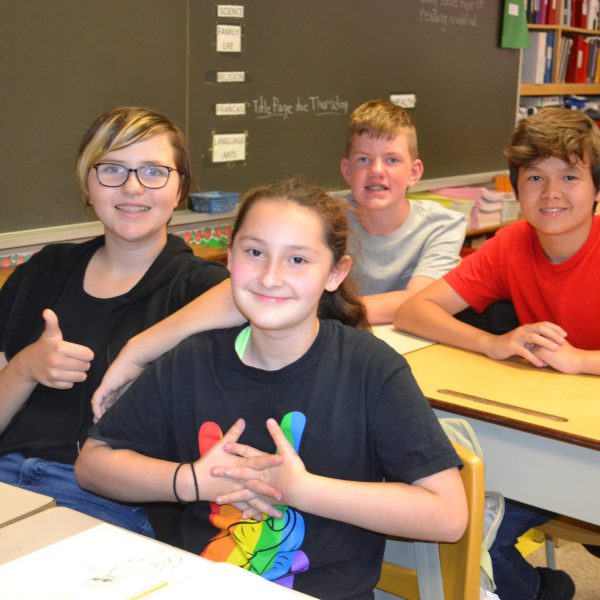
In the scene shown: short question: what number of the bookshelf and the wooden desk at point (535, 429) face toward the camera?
1

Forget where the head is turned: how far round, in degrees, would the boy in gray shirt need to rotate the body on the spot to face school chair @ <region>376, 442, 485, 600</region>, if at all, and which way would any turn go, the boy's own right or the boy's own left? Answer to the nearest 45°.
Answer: approximately 45° to the boy's own left

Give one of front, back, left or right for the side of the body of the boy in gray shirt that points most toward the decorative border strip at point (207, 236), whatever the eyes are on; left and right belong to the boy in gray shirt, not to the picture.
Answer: right

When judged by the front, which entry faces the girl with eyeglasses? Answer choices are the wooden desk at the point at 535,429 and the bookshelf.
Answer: the bookshelf

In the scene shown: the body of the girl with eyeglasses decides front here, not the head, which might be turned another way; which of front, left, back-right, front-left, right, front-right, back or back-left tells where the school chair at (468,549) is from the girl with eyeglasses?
front-left

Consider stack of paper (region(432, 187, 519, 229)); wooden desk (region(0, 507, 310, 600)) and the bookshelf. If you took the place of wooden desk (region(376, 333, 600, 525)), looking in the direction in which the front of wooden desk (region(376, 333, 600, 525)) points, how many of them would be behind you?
1

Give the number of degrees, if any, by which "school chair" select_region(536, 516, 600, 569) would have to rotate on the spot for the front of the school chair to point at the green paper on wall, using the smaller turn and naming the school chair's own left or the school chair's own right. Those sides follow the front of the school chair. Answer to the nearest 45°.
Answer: approximately 135° to the school chair's own right

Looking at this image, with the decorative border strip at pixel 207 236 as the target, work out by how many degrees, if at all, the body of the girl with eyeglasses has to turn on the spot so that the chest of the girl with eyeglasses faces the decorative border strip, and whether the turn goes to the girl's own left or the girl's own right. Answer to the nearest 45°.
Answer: approximately 180°

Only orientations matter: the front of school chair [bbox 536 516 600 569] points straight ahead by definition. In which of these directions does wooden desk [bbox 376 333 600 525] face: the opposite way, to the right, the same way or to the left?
the opposite way

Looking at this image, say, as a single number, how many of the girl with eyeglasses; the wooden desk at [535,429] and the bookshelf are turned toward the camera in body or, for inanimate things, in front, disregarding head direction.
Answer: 2

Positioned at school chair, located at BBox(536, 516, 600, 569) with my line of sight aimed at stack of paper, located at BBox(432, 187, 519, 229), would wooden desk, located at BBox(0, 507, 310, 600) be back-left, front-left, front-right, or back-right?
back-left
